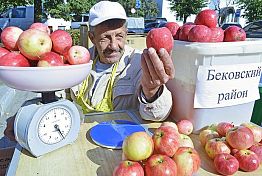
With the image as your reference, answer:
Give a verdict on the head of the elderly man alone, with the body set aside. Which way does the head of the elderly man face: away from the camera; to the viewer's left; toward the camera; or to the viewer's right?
toward the camera

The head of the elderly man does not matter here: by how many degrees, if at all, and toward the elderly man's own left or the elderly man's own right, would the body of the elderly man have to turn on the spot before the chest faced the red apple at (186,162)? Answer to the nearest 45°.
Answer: approximately 45° to the elderly man's own left

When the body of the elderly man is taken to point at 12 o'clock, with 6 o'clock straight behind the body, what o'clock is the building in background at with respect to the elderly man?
The building in background is roughly at 5 o'clock from the elderly man.

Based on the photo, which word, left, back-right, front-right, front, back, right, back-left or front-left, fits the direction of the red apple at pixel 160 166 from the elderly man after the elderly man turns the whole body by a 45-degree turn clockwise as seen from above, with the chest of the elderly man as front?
left

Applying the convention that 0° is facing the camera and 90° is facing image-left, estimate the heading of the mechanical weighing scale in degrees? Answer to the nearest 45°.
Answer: approximately 315°

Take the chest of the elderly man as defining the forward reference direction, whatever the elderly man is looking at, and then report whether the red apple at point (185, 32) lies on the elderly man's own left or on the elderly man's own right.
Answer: on the elderly man's own left

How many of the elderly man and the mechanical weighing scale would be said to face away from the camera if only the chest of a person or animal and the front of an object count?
0

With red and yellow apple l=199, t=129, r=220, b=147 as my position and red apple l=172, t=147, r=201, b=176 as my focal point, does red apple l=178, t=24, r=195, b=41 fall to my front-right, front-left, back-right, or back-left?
back-right
